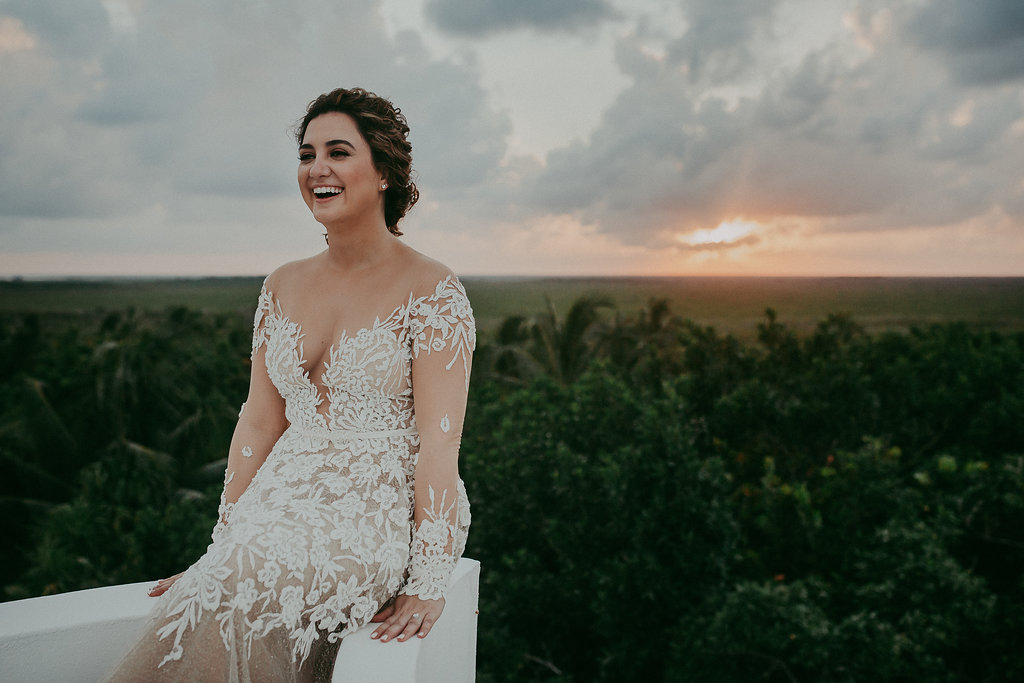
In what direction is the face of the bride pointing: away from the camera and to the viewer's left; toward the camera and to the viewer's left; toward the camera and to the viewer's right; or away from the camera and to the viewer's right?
toward the camera and to the viewer's left

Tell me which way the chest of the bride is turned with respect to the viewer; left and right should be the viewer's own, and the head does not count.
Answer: facing the viewer and to the left of the viewer
